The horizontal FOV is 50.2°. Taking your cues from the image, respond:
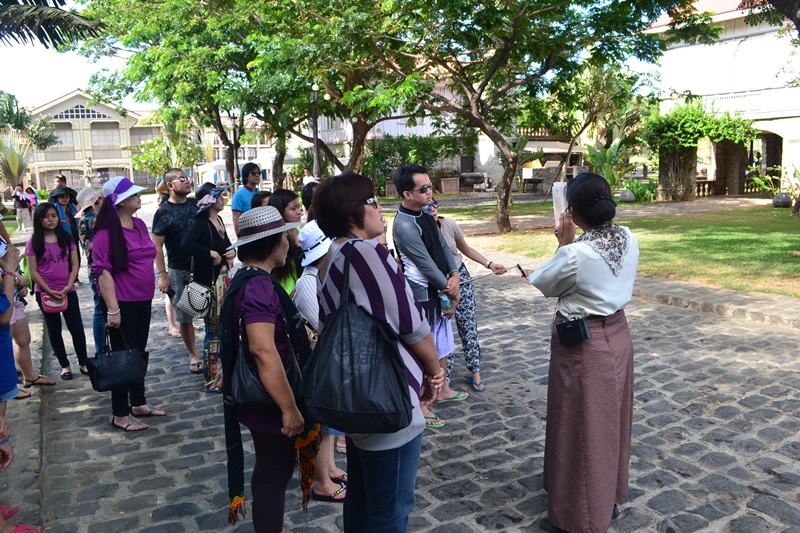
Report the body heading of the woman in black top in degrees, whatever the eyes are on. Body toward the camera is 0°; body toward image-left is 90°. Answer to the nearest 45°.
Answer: approximately 315°

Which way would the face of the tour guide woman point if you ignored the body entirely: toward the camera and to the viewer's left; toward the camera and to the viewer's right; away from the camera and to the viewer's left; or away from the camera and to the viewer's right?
away from the camera and to the viewer's left

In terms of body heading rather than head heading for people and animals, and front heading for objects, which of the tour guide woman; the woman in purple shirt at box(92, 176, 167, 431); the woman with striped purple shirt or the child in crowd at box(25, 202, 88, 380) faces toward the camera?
the child in crowd

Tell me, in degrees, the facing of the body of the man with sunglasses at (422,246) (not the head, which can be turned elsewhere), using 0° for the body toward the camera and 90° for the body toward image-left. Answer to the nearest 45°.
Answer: approximately 315°

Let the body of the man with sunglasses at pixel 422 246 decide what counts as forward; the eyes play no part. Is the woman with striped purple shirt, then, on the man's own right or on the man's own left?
on the man's own right

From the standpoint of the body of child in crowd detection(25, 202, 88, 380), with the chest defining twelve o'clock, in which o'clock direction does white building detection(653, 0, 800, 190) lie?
The white building is roughly at 8 o'clock from the child in crowd.

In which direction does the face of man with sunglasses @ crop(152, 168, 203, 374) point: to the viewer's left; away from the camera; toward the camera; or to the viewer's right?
to the viewer's right

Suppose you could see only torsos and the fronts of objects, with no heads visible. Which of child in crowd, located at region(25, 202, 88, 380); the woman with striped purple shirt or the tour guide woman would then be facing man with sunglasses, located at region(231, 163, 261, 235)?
the tour guide woman
